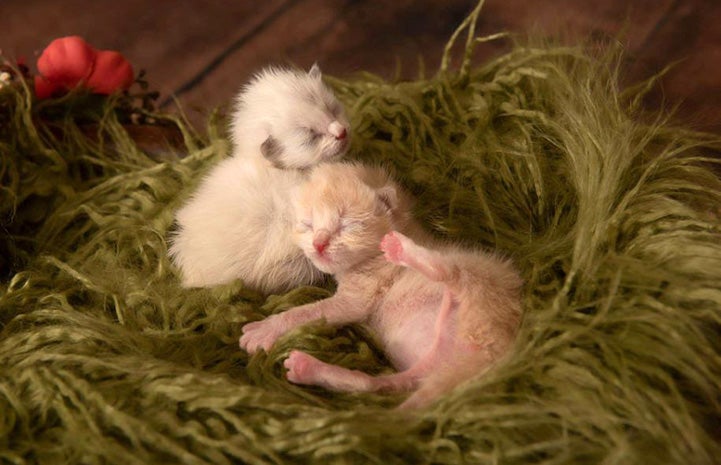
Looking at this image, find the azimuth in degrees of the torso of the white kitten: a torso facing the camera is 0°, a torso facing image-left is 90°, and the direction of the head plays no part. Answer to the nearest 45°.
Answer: approximately 270°

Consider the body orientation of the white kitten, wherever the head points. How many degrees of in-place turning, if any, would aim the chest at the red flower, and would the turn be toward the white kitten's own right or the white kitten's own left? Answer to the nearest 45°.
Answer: approximately 135° to the white kitten's own left
